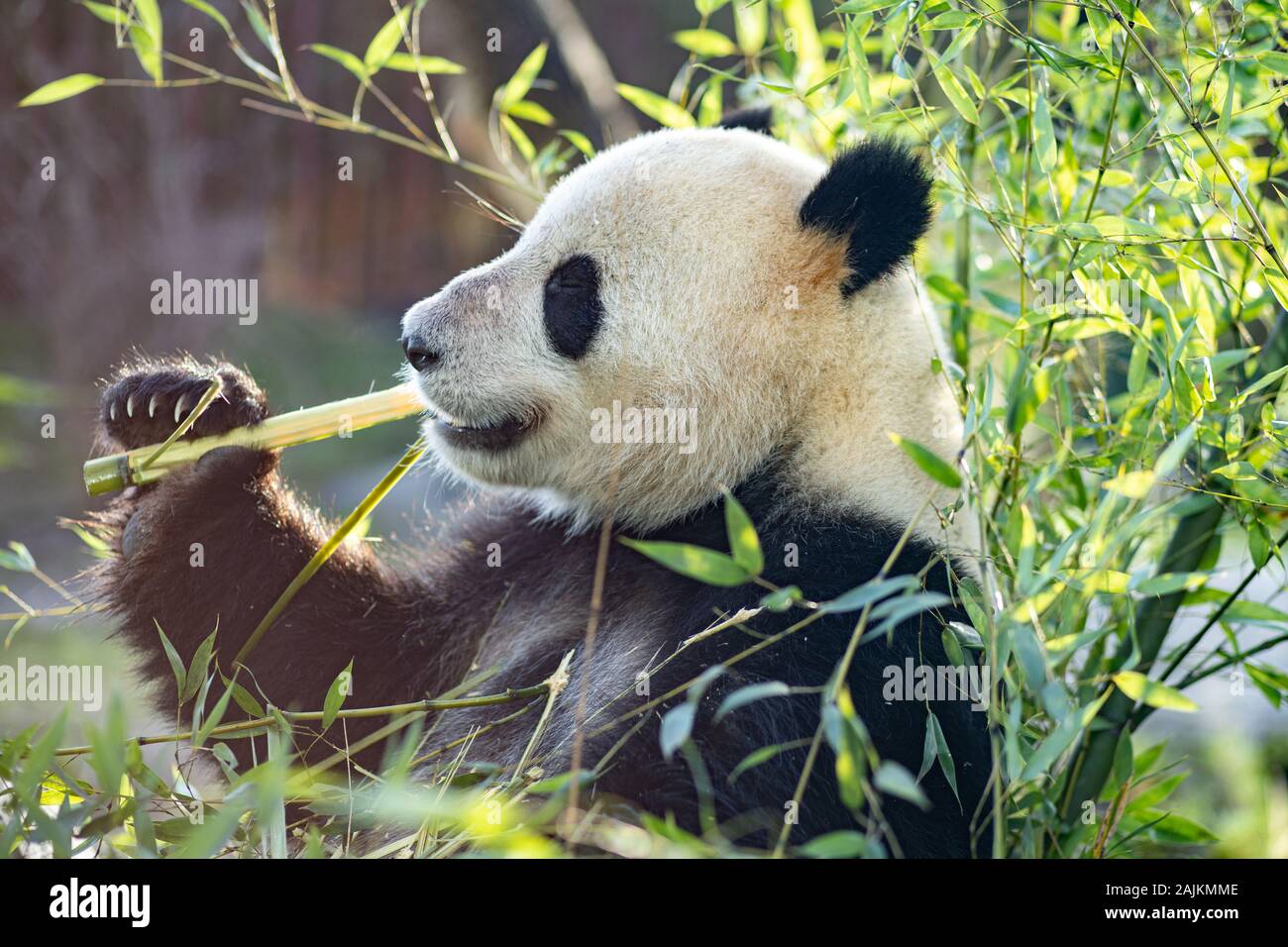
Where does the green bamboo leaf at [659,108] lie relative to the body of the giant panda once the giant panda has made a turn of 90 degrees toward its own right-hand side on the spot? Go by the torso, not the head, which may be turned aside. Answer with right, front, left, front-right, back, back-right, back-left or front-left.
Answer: front

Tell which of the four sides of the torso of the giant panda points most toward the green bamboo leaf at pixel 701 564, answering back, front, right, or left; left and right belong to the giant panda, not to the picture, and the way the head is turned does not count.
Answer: left

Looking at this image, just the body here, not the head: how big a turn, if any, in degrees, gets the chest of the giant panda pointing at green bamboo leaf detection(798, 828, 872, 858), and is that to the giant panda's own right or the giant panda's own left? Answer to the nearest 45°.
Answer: approximately 90° to the giant panda's own left

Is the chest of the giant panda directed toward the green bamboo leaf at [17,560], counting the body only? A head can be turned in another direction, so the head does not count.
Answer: yes

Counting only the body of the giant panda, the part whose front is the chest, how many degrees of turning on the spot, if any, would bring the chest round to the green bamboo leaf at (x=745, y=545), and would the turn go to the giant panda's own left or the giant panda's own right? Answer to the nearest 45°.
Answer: approximately 90° to the giant panda's own left

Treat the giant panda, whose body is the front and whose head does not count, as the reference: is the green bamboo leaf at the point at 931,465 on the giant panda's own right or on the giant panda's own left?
on the giant panda's own left

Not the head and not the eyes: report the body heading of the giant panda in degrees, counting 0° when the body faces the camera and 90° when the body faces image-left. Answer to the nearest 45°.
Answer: approximately 90°

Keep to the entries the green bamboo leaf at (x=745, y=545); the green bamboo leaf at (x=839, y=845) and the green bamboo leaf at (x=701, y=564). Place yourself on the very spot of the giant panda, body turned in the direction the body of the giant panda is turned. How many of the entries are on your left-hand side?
3
